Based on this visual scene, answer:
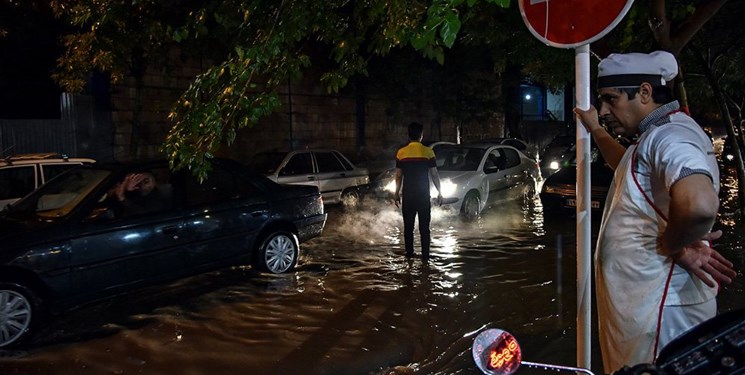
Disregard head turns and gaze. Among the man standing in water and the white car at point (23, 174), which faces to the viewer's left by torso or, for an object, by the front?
the white car

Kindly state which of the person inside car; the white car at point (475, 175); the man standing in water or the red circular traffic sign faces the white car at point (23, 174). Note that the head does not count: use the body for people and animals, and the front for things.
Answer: the white car at point (475, 175)

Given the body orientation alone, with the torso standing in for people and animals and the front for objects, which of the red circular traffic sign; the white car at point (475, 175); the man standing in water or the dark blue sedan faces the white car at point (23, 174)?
the white car at point (475, 175)

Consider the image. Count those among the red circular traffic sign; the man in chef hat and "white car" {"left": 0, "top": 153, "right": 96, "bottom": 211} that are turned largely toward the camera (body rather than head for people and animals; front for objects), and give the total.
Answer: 1

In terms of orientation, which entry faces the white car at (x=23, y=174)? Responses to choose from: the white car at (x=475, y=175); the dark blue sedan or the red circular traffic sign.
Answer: the white car at (x=475, y=175)

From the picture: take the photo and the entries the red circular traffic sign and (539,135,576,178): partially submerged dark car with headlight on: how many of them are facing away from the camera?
0

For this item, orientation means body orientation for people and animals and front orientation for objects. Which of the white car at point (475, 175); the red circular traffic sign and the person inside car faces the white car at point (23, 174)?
the white car at point (475, 175)

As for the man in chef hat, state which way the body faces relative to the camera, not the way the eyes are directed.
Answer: to the viewer's left

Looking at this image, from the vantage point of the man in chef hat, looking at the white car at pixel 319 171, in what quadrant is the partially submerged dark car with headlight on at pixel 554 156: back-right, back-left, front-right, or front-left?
front-right

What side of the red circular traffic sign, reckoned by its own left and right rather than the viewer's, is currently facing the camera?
front

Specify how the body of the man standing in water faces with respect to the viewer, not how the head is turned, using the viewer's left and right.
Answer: facing away from the viewer

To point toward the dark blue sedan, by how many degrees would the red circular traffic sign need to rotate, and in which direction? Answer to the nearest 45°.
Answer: approximately 135° to its right

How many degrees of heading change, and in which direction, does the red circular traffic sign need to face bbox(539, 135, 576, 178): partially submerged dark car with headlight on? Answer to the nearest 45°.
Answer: approximately 180°

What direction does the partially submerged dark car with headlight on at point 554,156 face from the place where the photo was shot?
facing the viewer and to the left of the viewer

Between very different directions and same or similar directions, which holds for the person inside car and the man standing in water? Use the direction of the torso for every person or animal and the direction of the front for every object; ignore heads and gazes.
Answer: very different directions

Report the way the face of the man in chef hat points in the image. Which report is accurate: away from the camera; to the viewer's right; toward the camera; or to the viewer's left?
to the viewer's left

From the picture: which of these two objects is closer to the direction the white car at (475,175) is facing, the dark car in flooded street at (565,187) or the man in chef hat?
the man in chef hat
